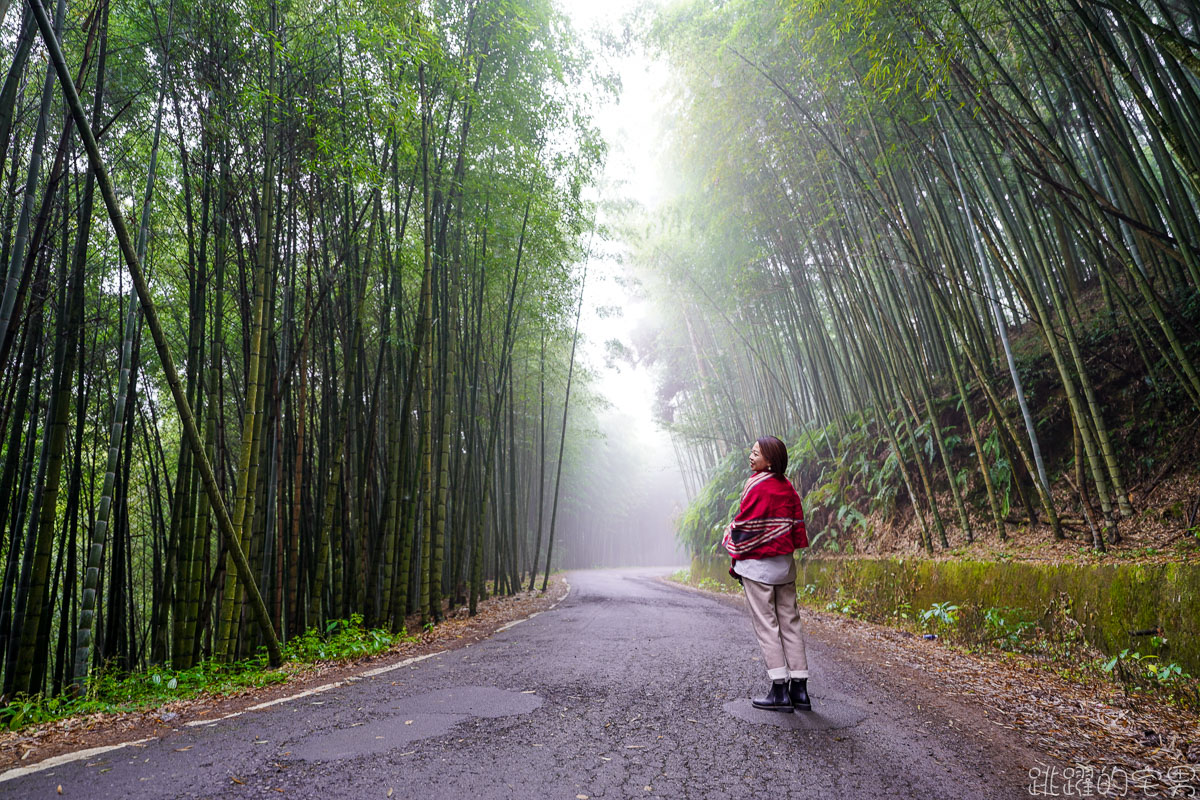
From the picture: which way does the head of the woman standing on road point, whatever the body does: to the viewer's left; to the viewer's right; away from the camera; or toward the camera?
to the viewer's left

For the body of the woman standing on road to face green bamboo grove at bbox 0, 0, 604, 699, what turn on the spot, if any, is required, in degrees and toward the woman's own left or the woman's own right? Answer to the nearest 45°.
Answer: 0° — they already face it

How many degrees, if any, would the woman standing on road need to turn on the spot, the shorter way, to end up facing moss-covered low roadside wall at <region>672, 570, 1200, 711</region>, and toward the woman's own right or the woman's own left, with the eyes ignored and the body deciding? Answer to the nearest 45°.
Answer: approximately 135° to the woman's own right

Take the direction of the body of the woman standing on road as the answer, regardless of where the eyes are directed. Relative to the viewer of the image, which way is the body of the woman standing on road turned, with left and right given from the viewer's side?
facing to the left of the viewer

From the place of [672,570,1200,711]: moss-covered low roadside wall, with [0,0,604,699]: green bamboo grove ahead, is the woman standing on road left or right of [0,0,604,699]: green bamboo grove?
left

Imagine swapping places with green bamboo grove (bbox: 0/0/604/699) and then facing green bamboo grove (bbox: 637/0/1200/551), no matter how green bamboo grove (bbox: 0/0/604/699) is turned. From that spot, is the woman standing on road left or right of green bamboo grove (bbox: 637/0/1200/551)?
right

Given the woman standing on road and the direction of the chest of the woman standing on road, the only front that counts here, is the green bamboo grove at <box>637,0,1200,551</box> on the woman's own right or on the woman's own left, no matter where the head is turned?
on the woman's own right

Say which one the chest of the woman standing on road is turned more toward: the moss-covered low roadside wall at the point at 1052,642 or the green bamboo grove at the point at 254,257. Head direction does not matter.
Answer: the green bamboo grove

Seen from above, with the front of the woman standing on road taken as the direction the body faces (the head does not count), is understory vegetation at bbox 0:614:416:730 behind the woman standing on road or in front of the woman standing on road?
in front
